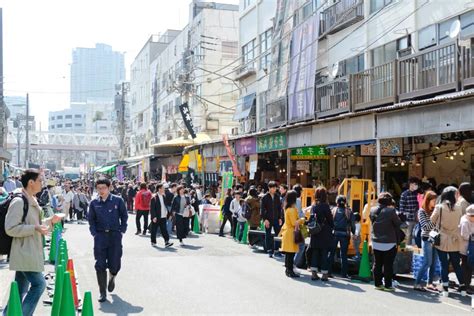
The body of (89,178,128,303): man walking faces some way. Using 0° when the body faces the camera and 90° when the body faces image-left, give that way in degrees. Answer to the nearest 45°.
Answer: approximately 0°

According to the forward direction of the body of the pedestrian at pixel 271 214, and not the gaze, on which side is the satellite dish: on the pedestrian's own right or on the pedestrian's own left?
on the pedestrian's own left

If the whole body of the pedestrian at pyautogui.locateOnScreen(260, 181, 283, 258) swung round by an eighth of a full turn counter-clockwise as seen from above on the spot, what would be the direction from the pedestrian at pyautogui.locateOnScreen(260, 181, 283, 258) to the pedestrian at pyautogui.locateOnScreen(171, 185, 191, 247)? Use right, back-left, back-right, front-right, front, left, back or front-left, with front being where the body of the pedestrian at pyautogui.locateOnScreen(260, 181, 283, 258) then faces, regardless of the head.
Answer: back

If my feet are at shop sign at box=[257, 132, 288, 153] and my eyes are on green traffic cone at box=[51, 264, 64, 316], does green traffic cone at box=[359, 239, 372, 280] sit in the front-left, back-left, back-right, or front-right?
front-left

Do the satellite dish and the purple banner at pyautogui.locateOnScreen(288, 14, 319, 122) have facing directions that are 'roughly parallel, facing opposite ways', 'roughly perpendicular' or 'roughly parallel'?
roughly parallel

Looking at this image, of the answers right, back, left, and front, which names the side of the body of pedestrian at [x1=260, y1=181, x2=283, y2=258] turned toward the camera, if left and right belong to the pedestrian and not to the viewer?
front

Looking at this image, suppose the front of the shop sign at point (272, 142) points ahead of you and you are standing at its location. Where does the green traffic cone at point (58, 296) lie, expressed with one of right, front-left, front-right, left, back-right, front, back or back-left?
front-left

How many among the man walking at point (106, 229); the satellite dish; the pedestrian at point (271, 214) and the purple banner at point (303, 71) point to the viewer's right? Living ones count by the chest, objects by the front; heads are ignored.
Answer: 0

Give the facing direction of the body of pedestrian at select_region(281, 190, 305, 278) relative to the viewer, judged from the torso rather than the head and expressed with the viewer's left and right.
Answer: facing to the right of the viewer

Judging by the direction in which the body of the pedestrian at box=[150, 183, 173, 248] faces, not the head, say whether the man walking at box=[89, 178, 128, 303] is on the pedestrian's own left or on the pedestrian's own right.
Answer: on the pedestrian's own right

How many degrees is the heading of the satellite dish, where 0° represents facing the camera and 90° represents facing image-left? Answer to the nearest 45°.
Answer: approximately 45°

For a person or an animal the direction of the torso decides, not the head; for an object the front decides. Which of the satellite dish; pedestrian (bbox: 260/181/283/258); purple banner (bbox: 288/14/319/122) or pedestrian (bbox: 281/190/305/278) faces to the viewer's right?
pedestrian (bbox: 281/190/305/278)

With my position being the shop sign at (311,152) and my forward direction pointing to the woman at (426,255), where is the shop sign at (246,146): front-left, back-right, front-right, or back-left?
back-right

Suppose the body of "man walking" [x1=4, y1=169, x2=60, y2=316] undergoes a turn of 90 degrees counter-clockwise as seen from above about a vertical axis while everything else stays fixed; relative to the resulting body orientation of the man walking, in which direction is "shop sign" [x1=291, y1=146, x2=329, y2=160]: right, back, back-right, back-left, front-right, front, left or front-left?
front-right

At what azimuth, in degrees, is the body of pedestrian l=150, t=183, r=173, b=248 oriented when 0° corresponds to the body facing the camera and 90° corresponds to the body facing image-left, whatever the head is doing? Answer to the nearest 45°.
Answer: approximately 315°

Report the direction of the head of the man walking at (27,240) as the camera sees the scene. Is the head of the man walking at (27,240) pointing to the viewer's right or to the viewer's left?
to the viewer's right
